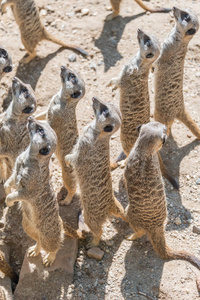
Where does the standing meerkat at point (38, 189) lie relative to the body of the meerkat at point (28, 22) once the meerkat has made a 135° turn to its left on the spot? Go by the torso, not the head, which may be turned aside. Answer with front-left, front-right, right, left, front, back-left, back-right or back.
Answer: front-right

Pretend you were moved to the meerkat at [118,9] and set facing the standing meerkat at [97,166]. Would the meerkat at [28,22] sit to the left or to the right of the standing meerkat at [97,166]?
right

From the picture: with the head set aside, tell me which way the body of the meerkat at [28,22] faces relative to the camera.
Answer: to the viewer's left
